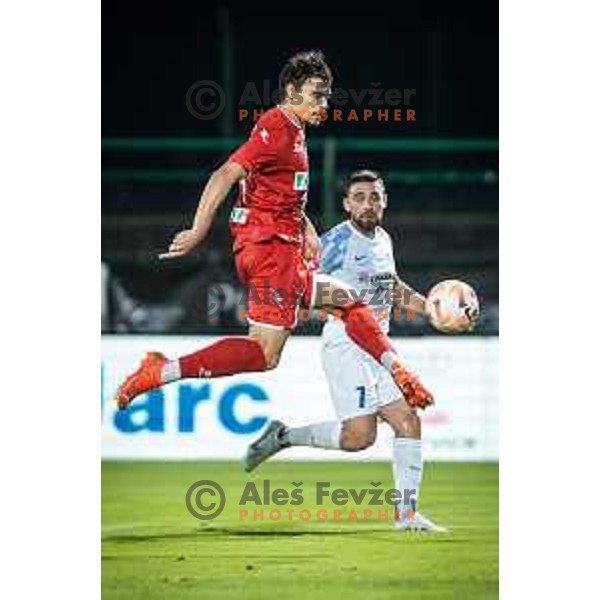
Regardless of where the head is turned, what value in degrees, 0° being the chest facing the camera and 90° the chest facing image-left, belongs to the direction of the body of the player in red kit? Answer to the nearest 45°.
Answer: approximately 270°

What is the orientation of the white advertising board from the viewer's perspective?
toward the camera

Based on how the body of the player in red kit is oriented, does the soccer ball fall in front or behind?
in front

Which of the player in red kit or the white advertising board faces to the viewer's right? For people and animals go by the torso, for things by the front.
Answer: the player in red kit

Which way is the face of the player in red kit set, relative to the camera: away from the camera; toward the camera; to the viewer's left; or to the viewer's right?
to the viewer's right

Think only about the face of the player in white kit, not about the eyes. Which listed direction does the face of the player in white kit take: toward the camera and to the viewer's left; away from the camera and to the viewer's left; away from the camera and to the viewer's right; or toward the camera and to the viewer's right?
toward the camera and to the viewer's right

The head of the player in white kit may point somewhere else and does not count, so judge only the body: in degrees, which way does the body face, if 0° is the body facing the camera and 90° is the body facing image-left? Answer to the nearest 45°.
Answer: approximately 315°

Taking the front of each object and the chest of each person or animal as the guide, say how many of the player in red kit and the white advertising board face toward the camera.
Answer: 1
